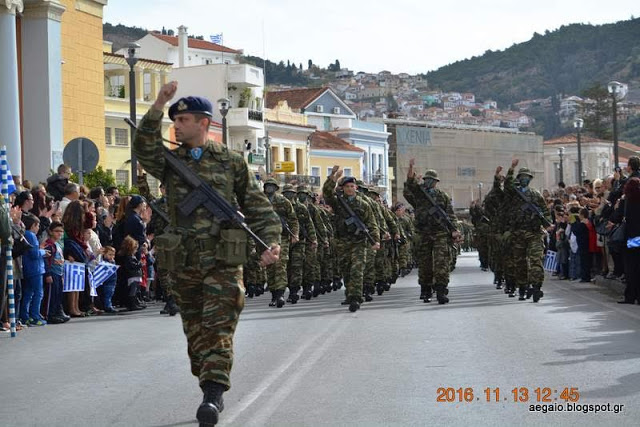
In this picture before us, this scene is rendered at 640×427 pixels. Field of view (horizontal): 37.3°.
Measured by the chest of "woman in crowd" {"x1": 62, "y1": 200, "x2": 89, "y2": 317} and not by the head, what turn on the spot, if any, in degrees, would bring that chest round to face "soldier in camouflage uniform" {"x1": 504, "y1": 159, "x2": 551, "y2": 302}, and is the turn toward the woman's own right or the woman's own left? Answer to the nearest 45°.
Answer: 0° — they already face them

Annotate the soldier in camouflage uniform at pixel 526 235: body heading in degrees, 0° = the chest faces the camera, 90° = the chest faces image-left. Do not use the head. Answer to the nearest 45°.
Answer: approximately 0°

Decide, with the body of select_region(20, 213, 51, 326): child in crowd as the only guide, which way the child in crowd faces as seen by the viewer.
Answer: to the viewer's right

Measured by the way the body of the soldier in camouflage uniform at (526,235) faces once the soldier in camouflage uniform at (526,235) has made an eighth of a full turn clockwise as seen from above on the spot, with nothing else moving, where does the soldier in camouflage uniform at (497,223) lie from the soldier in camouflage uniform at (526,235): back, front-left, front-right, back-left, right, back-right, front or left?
back-right

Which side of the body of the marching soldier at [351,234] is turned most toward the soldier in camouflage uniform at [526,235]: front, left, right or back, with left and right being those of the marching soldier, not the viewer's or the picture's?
left

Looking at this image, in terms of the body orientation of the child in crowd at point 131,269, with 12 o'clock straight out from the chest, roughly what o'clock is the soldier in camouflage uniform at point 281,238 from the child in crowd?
The soldier in camouflage uniform is roughly at 12 o'clock from the child in crowd.

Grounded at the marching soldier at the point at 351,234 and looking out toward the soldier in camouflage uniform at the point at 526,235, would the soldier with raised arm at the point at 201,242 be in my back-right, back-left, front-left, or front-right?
back-right

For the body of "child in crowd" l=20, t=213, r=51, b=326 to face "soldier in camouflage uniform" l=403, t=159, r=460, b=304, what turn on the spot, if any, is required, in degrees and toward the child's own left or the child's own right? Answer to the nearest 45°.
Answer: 0° — they already face them

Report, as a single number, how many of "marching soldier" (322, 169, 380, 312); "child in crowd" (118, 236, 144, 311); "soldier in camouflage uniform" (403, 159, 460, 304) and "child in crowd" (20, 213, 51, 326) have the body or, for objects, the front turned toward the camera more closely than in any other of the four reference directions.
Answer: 2

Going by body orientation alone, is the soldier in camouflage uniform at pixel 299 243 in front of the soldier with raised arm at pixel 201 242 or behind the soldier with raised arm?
behind

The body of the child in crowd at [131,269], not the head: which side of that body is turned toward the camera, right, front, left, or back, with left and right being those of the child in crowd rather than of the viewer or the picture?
right

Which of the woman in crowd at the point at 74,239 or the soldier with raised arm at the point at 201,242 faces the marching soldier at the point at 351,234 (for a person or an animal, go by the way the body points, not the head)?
the woman in crowd

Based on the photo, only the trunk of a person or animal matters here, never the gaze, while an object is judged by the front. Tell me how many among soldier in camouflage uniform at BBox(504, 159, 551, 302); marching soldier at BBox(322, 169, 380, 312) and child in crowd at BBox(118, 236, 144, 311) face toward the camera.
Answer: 2

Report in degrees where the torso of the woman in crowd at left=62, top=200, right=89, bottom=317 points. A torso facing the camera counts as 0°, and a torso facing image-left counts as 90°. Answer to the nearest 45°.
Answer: approximately 270°
